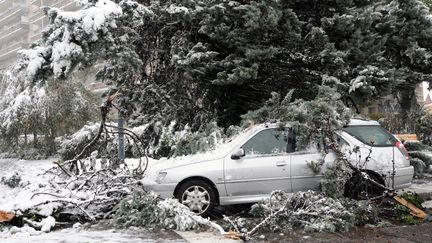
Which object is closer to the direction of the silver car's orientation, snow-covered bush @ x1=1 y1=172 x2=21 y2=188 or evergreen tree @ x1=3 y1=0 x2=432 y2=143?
the snow-covered bush

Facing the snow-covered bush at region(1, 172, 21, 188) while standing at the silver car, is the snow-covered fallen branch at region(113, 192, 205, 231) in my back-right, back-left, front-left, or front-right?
front-left

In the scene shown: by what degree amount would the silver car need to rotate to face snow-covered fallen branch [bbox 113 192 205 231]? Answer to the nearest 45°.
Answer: approximately 45° to its left

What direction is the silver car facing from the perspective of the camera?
to the viewer's left

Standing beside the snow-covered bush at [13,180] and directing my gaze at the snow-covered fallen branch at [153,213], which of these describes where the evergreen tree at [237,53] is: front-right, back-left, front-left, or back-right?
front-left

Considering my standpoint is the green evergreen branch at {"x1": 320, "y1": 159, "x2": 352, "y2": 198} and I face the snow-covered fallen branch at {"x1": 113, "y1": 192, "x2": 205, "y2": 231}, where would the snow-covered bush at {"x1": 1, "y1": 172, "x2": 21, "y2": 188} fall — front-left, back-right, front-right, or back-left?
front-right

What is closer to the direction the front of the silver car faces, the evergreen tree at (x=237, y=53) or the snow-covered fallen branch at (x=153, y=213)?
the snow-covered fallen branch

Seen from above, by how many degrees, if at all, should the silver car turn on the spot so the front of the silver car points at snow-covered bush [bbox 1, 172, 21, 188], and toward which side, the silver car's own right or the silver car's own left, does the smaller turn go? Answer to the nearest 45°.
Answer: approximately 45° to the silver car's own right
